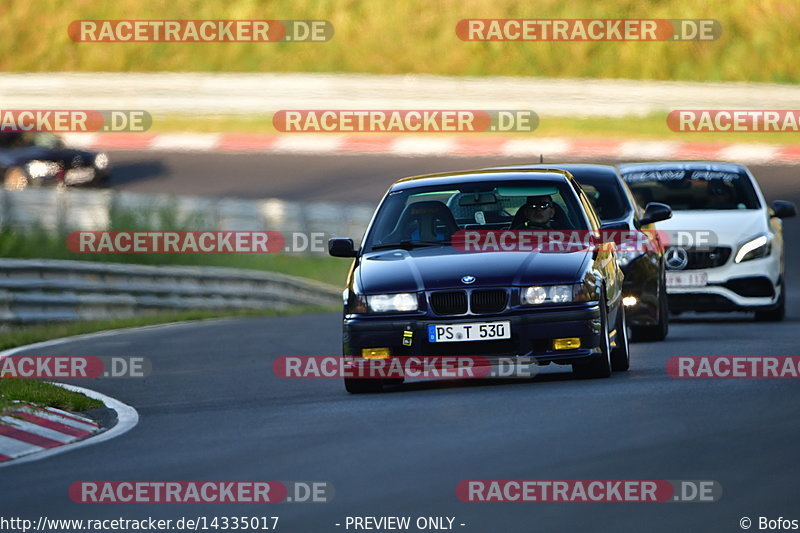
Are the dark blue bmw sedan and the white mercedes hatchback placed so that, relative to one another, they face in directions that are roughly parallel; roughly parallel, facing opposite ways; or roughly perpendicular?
roughly parallel

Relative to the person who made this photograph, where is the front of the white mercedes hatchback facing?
facing the viewer

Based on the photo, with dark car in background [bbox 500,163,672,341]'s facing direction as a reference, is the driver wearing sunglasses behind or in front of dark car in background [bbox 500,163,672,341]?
in front

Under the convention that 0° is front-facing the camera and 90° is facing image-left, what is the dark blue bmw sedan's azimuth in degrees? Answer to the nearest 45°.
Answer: approximately 0°

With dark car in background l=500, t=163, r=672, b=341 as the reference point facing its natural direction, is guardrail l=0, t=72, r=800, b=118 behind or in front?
behind

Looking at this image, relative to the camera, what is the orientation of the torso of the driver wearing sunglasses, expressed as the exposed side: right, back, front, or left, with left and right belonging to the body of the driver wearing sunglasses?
front

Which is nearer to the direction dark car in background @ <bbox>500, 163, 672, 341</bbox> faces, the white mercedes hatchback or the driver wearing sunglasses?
the driver wearing sunglasses

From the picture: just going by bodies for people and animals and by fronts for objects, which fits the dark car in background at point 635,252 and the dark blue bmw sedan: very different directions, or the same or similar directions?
same or similar directions

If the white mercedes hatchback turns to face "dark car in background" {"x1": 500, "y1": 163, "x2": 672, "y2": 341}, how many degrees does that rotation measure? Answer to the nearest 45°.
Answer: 0° — it already faces it

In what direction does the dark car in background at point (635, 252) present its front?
toward the camera
